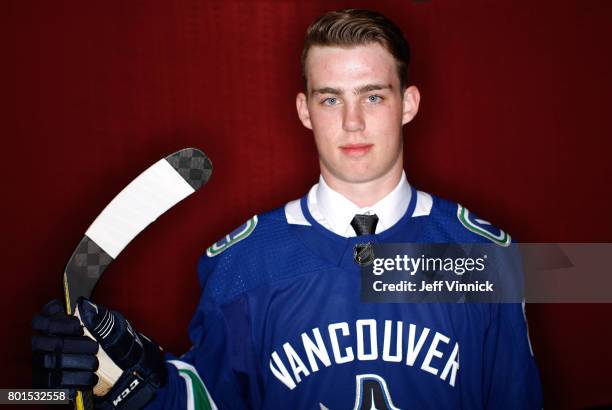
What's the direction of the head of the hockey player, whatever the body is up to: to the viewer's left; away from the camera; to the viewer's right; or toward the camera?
toward the camera

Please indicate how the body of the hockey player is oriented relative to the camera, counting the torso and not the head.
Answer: toward the camera
